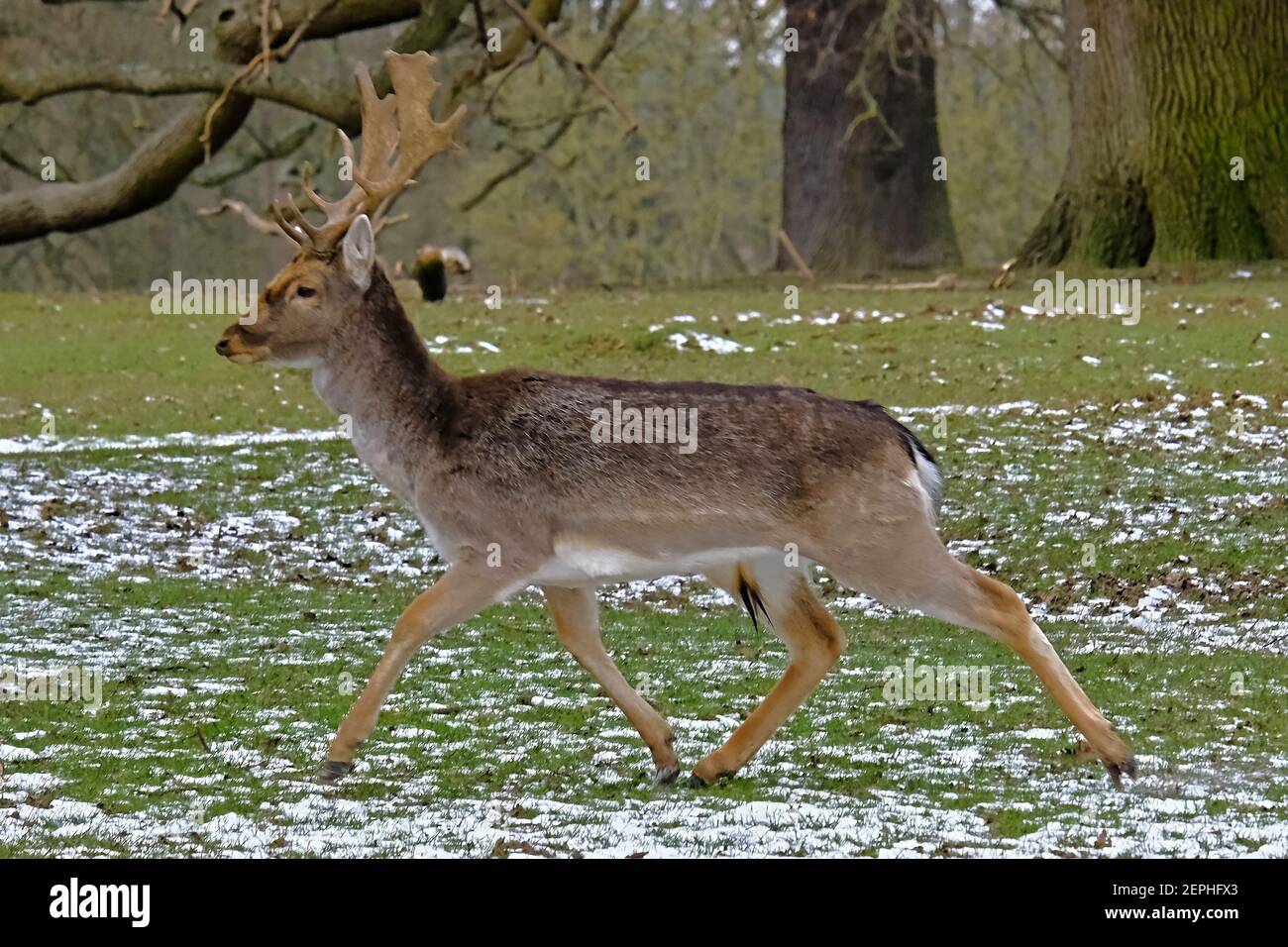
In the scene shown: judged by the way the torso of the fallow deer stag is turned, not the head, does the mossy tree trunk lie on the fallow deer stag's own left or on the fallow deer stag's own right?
on the fallow deer stag's own right

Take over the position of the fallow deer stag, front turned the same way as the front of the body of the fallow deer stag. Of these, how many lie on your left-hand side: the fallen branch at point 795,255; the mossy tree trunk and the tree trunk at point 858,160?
0

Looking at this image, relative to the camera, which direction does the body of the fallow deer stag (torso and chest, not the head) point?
to the viewer's left

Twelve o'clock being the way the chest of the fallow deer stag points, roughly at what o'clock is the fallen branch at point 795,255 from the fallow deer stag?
The fallen branch is roughly at 3 o'clock from the fallow deer stag.

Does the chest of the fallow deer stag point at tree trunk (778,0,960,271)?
no
